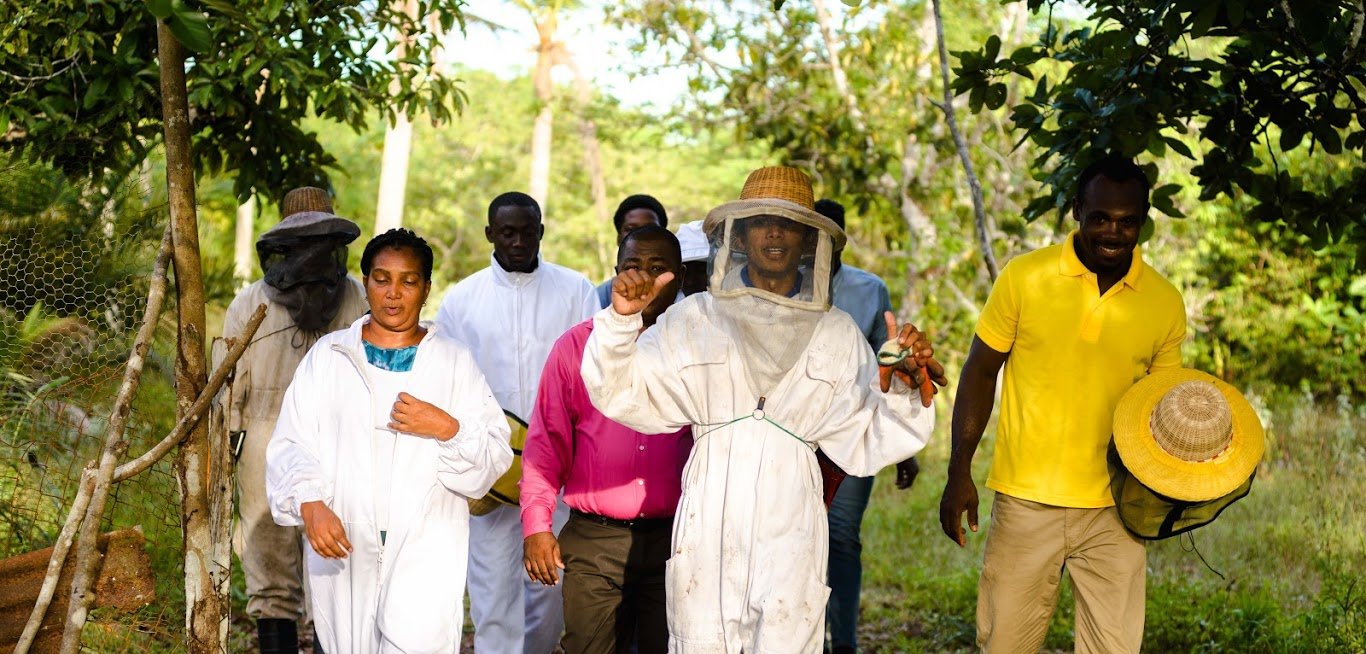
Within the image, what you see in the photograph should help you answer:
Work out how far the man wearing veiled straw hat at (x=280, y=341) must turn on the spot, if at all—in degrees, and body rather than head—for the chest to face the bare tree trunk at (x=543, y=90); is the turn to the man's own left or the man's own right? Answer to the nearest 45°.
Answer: approximately 180°

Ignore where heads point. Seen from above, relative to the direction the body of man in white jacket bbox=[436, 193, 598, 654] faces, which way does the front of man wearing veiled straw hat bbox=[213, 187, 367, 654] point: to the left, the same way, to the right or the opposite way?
the same way

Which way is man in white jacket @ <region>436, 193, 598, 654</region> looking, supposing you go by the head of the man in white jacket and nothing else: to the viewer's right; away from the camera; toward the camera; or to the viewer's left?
toward the camera

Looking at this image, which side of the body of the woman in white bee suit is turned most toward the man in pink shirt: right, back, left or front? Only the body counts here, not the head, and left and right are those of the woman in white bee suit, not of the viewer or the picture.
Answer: left

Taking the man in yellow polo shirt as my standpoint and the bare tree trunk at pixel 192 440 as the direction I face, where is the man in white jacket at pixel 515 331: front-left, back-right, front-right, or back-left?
front-right

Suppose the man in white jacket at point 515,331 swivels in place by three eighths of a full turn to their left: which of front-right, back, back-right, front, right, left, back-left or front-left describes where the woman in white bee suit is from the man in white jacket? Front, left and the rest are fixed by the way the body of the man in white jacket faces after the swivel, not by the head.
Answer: back-right

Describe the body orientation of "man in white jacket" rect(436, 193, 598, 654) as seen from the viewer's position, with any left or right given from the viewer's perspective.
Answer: facing the viewer

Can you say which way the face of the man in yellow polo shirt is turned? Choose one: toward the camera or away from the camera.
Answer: toward the camera

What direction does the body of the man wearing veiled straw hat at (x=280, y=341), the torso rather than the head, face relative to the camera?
toward the camera

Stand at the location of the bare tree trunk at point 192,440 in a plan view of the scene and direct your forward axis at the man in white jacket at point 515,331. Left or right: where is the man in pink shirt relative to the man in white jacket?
right

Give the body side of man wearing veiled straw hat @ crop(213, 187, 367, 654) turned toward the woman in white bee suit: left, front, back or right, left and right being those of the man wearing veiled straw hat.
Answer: front

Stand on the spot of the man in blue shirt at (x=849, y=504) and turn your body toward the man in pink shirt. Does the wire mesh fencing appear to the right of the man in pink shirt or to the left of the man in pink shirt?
right

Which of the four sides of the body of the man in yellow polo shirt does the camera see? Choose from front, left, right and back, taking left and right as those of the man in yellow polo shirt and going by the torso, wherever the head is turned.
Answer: front

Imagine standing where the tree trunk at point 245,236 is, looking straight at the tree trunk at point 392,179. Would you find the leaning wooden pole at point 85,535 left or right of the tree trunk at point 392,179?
right

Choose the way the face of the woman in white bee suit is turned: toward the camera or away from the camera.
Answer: toward the camera

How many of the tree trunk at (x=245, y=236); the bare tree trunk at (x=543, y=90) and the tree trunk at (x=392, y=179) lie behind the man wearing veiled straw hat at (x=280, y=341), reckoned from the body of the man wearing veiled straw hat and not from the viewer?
3

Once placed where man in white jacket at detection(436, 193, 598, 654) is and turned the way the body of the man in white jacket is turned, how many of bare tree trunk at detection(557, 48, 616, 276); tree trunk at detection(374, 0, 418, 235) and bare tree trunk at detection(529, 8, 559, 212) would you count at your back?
3

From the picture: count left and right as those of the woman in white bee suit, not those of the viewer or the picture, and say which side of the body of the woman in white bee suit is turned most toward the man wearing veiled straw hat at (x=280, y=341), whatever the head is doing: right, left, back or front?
back
